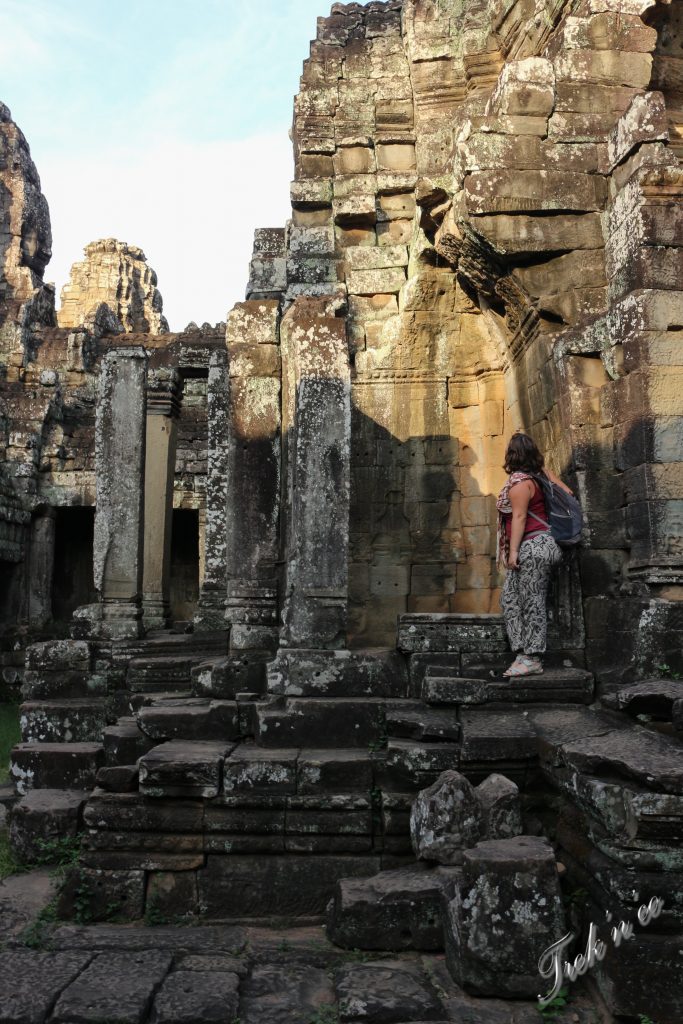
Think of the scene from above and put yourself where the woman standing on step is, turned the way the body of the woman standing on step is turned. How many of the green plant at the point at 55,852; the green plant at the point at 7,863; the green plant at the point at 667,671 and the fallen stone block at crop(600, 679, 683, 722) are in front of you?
2

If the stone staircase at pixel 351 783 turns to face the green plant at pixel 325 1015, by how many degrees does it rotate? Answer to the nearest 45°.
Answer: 0° — it already faces it

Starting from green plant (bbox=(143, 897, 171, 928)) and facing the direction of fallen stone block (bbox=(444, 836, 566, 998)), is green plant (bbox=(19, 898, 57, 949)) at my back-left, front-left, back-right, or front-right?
back-right

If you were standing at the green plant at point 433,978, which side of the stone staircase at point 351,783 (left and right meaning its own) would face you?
front

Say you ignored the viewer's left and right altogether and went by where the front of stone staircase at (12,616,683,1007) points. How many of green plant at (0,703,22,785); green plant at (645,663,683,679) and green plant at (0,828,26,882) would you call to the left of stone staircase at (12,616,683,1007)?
1

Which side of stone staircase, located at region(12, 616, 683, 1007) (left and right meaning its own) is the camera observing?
front
